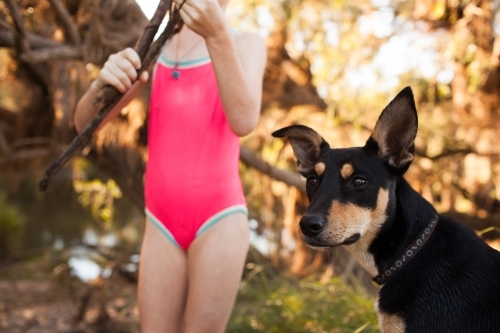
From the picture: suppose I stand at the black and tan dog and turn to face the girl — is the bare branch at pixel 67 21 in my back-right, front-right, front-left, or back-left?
front-right

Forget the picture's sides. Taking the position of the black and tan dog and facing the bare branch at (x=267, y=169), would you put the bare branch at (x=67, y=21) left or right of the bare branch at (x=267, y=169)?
left

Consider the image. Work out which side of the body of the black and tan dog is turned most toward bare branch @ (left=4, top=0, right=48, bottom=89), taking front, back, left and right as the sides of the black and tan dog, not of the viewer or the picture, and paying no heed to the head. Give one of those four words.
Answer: right

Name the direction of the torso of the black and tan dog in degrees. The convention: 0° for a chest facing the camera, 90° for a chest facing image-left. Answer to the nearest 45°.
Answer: approximately 45°

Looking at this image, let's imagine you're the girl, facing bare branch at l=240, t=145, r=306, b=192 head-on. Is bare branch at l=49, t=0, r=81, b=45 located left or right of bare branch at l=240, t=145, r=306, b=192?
left

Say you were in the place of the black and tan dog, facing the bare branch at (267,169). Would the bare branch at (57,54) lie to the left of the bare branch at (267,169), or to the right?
left

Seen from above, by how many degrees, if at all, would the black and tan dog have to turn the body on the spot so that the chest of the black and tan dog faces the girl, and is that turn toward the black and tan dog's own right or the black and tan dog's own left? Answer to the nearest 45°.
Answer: approximately 45° to the black and tan dog's own right

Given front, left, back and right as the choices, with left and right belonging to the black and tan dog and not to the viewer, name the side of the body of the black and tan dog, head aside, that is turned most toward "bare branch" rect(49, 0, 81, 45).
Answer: right

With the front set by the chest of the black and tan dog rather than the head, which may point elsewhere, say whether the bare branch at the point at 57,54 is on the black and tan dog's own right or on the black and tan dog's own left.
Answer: on the black and tan dog's own right

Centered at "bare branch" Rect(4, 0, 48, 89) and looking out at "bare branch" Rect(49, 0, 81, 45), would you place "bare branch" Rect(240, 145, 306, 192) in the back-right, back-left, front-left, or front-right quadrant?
front-right

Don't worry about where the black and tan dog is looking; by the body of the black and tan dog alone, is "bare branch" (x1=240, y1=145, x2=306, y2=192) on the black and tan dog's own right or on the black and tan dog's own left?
on the black and tan dog's own right
